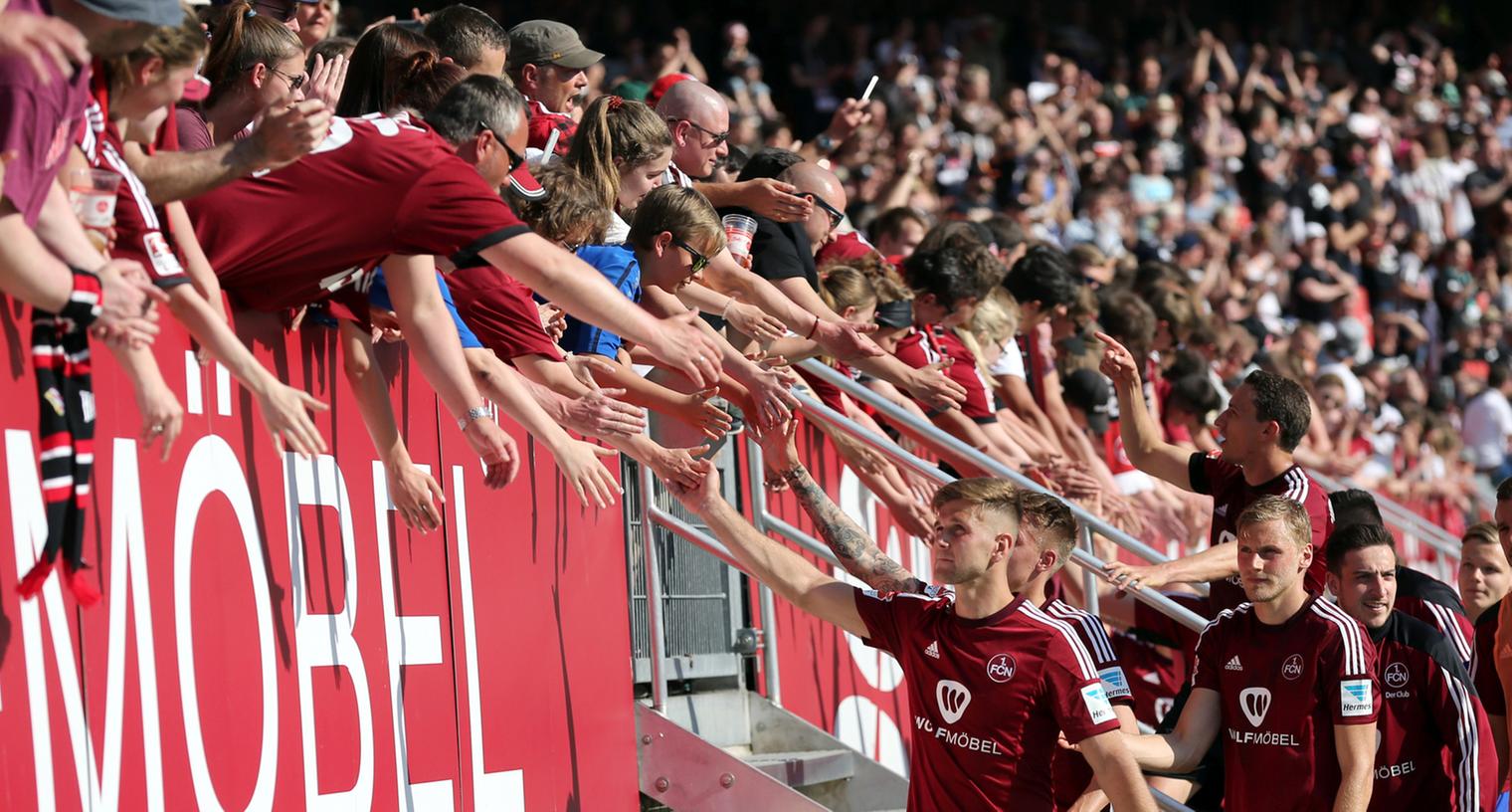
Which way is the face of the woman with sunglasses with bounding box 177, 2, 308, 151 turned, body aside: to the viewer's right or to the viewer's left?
to the viewer's right

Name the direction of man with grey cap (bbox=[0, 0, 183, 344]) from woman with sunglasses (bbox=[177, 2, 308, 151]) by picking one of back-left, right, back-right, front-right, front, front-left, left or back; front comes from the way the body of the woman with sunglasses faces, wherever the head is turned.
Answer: right

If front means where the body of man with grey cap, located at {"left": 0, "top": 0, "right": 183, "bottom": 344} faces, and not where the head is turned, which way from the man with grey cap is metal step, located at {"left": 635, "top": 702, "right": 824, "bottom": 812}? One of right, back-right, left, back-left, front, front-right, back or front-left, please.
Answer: front-left

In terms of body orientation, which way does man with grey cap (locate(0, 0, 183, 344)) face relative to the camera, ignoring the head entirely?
to the viewer's right

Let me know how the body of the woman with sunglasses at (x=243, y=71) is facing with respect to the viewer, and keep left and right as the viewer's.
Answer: facing to the right of the viewer

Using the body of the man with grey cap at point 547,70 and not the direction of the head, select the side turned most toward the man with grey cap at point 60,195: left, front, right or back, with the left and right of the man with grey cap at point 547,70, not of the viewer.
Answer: right

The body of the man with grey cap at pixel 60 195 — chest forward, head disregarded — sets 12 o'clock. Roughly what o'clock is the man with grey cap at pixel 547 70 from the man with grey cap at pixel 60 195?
the man with grey cap at pixel 547 70 is roughly at 10 o'clock from the man with grey cap at pixel 60 195.

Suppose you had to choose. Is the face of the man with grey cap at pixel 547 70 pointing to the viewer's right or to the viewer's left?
to the viewer's right

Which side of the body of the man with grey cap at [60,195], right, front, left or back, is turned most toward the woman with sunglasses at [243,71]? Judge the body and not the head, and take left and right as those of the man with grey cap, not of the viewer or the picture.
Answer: left

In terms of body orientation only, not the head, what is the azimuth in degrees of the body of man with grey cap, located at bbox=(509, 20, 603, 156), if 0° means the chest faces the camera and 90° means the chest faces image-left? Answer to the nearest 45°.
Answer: approximately 270°
